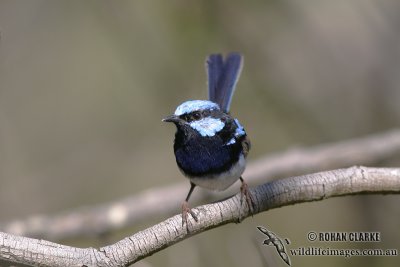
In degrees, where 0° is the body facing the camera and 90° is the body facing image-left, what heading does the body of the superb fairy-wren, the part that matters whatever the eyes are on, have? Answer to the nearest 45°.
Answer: approximately 45°
